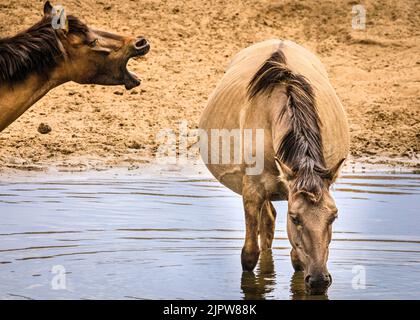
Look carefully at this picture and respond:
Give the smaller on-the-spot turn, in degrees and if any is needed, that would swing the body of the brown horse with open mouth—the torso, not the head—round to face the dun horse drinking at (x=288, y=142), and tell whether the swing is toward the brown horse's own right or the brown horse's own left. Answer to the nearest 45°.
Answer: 0° — it already faces it

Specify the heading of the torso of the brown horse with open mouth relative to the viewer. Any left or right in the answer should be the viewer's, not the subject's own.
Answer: facing to the right of the viewer

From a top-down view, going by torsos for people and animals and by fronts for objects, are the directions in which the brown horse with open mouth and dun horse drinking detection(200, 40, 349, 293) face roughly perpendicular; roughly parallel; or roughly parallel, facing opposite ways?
roughly perpendicular

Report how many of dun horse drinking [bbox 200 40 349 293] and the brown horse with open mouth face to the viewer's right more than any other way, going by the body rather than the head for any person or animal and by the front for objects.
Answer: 1

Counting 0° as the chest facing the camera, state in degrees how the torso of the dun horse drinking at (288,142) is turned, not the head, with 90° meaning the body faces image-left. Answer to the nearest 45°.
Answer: approximately 0°

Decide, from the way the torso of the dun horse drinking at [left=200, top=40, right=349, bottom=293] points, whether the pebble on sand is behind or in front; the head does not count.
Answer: behind
